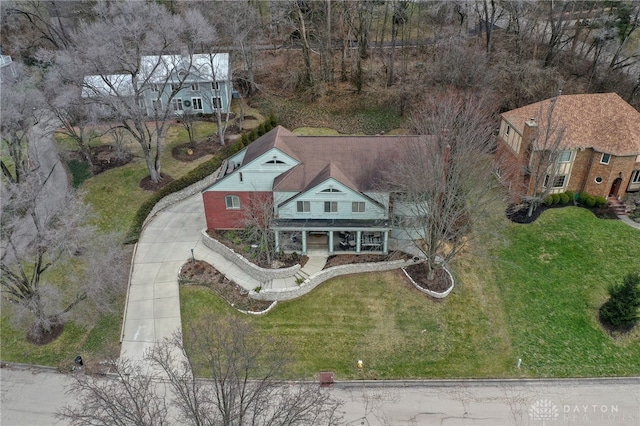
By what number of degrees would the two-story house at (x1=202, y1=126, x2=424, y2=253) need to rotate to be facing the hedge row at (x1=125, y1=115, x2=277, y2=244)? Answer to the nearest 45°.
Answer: approximately 135° to its right

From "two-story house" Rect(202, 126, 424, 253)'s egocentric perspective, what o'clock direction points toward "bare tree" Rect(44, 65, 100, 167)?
The bare tree is roughly at 4 o'clock from the two-story house.

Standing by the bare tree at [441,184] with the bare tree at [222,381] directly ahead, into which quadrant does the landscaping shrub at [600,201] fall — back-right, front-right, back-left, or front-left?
back-left

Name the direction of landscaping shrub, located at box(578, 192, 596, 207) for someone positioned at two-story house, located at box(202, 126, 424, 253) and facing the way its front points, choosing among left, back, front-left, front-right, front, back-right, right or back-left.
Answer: left

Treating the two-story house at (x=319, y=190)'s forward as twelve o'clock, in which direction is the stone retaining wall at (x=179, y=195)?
The stone retaining wall is roughly at 4 o'clock from the two-story house.

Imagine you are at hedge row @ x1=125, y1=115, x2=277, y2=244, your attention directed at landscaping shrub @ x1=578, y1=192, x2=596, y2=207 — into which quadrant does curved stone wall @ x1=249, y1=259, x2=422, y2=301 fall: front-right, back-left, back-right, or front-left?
front-right

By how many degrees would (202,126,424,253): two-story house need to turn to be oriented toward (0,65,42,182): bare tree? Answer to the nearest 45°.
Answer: approximately 90° to its right

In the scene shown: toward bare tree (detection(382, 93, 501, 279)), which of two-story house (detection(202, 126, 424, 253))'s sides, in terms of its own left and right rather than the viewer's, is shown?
left

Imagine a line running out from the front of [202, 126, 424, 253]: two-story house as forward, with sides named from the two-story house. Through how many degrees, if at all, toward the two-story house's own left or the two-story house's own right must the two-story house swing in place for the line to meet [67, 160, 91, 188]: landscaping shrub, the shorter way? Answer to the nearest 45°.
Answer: approximately 135° to the two-story house's own right

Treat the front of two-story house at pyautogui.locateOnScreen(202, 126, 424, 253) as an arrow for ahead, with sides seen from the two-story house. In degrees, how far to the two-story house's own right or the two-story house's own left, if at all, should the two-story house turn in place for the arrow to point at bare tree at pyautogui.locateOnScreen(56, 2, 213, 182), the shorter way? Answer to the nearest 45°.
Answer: approximately 135° to the two-story house's own right

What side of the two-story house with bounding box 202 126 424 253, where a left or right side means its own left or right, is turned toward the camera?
front

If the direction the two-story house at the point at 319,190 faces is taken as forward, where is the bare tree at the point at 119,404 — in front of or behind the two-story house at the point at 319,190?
in front

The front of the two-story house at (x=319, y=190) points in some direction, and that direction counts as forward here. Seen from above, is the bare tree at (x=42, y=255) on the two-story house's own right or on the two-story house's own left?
on the two-story house's own right

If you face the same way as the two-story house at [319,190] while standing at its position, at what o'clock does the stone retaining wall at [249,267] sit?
The stone retaining wall is roughly at 2 o'clock from the two-story house.
